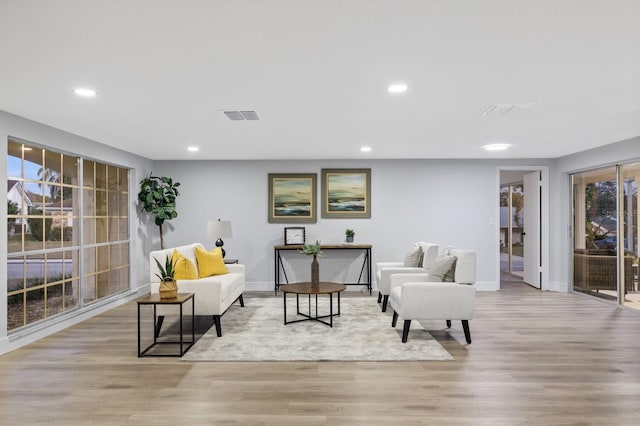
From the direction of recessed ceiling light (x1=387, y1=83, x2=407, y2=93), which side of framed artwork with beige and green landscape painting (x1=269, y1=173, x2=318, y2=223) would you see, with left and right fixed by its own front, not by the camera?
front

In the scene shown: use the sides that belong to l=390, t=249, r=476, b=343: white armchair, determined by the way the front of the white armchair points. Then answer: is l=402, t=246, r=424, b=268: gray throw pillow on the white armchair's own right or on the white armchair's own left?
on the white armchair's own right

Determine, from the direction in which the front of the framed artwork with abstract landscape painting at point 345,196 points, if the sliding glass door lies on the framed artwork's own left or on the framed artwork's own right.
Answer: on the framed artwork's own left

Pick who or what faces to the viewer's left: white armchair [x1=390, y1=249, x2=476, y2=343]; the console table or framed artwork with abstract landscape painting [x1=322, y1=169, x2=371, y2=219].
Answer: the white armchair

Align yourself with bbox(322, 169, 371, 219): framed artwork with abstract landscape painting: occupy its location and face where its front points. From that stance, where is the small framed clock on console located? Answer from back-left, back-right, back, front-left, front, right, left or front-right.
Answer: right

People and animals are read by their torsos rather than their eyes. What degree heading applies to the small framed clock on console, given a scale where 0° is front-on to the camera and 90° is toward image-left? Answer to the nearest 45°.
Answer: approximately 0°

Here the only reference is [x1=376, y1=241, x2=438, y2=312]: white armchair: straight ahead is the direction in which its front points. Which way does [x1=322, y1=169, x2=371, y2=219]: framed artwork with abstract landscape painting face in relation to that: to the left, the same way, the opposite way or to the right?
to the left

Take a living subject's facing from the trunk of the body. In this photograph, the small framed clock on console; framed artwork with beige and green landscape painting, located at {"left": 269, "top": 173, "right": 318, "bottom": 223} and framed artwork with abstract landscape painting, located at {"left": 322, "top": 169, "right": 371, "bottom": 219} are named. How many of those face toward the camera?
3

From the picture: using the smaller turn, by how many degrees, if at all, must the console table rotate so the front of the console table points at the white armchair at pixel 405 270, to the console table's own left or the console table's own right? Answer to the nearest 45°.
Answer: approximately 45° to the console table's own left

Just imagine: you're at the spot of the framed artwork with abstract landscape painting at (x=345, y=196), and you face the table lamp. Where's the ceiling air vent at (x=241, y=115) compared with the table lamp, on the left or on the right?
left

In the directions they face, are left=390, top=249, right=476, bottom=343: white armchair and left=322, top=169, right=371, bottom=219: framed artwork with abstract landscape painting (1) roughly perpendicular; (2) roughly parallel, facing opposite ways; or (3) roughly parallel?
roughly perpendicular
